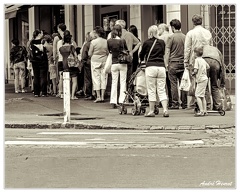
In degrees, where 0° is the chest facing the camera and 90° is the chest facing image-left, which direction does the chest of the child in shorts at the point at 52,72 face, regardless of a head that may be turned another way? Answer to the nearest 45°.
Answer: approximately 180°

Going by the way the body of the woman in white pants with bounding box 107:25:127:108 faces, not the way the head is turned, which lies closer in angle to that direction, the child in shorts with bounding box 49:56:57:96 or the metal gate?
the child in shorts

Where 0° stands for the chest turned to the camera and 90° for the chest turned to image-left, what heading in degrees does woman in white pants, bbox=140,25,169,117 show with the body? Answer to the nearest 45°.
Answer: approximately 180°

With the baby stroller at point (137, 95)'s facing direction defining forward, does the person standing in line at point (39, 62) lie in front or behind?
in front

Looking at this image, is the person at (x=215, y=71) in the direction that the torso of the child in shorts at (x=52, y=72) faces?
no

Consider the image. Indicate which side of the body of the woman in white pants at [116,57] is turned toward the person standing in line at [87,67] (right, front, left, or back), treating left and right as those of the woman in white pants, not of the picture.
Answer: front

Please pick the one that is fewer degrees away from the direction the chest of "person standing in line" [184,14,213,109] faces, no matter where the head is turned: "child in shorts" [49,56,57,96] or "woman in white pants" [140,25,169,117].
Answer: the child in shorts

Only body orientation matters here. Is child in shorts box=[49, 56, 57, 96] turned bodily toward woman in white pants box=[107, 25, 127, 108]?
no

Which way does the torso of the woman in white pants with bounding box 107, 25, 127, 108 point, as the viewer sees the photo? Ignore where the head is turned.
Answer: away from the camera

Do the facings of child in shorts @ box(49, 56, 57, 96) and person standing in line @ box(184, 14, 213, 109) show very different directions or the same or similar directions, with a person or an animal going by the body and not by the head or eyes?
same or similar directions

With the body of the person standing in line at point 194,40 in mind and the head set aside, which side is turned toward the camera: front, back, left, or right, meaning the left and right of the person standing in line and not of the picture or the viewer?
back
